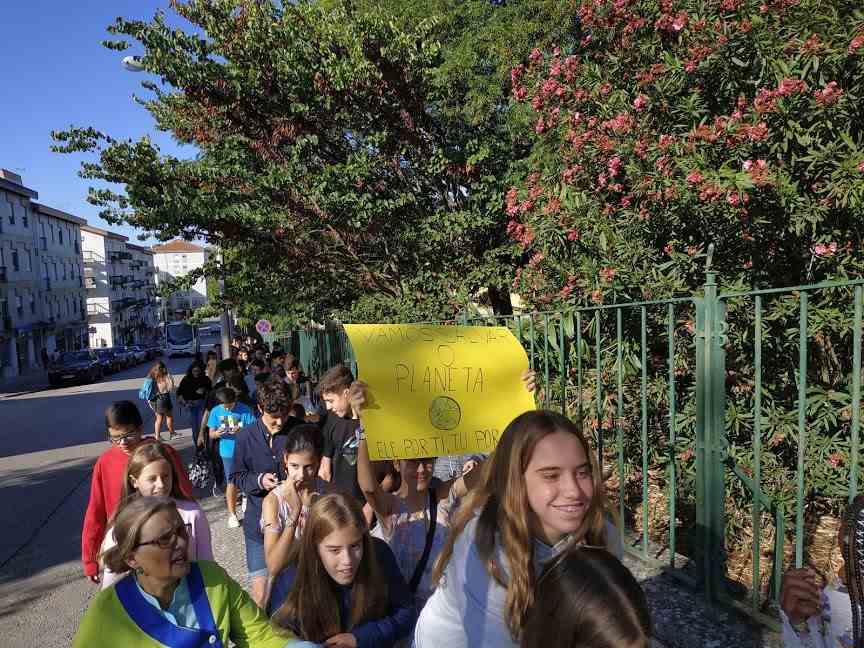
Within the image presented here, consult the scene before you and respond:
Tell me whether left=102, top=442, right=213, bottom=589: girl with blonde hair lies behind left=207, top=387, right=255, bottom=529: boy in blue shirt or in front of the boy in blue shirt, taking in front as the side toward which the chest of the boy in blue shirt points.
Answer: in front

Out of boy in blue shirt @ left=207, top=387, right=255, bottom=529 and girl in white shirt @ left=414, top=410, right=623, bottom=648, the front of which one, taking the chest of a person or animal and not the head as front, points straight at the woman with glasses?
the boy in blue shirt

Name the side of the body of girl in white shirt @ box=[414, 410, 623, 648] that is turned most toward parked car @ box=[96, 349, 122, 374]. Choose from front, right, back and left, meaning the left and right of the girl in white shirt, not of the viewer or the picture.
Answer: back

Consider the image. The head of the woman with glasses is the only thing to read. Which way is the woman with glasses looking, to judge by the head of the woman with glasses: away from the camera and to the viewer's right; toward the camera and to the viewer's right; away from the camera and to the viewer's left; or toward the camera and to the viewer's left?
toward the camera and to the viewer's right

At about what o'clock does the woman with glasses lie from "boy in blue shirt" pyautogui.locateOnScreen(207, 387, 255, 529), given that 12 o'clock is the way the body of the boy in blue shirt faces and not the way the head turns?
The woman with glasses is roughly at 12 o'clock from the boy in blue shirt.

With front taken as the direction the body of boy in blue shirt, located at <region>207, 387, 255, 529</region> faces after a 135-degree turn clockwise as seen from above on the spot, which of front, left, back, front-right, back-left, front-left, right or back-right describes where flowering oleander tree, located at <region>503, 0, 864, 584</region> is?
back

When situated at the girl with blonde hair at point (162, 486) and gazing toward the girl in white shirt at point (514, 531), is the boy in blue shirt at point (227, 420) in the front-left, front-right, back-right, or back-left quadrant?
back-left

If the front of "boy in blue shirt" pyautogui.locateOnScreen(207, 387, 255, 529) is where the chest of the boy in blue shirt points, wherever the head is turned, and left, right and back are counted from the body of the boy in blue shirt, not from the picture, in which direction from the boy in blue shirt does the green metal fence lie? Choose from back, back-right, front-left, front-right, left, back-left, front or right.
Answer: front-left

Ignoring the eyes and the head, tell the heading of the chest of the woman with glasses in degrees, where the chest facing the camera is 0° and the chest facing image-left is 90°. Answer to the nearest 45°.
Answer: approximately 315°

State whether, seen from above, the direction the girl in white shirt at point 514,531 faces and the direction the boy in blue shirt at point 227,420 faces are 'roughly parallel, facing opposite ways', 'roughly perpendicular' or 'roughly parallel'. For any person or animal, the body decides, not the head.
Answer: roughly parallel

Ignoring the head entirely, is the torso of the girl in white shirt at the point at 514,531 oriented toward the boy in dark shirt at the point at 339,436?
no

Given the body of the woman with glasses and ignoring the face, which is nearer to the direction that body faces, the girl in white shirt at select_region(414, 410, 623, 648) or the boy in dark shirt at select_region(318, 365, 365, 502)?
the girl in white shirt

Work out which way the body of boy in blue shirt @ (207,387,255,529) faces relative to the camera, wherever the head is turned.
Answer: toward the camera

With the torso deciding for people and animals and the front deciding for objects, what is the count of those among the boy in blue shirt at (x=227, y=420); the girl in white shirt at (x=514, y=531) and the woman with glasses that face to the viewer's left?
0

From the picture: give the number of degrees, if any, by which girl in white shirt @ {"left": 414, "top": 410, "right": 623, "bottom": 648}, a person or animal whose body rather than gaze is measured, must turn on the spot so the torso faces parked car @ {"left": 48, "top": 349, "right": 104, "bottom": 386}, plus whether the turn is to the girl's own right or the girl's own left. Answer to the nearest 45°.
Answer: approximately 180°

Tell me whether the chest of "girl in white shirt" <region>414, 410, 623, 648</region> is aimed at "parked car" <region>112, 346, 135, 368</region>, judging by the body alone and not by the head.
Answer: no
